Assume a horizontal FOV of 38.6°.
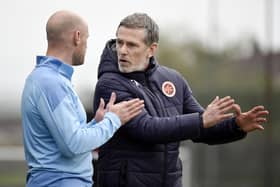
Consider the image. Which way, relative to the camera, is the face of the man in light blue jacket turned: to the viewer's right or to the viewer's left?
to the viewer's right

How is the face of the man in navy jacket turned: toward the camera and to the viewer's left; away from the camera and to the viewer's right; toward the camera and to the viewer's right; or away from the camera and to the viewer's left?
toward the camera and to the viewer's left

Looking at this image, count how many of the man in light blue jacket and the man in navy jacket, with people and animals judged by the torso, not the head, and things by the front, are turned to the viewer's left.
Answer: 0

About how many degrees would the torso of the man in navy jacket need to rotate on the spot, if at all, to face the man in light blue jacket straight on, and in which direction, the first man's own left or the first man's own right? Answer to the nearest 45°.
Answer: approximately 90° to the first man's own right

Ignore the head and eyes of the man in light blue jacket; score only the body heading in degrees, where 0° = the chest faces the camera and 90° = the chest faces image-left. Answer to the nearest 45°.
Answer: approximately 225°
